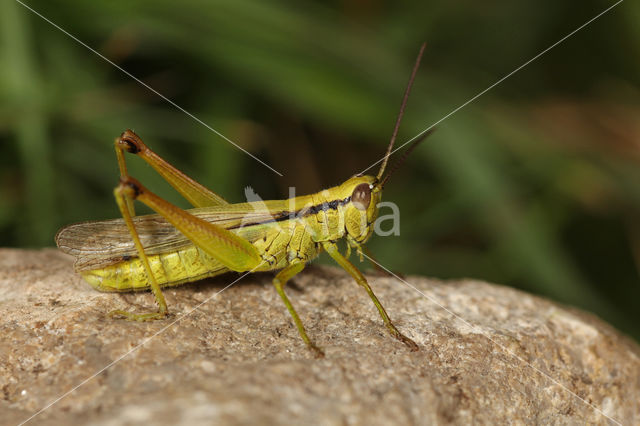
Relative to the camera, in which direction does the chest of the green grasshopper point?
to the viewer's right
